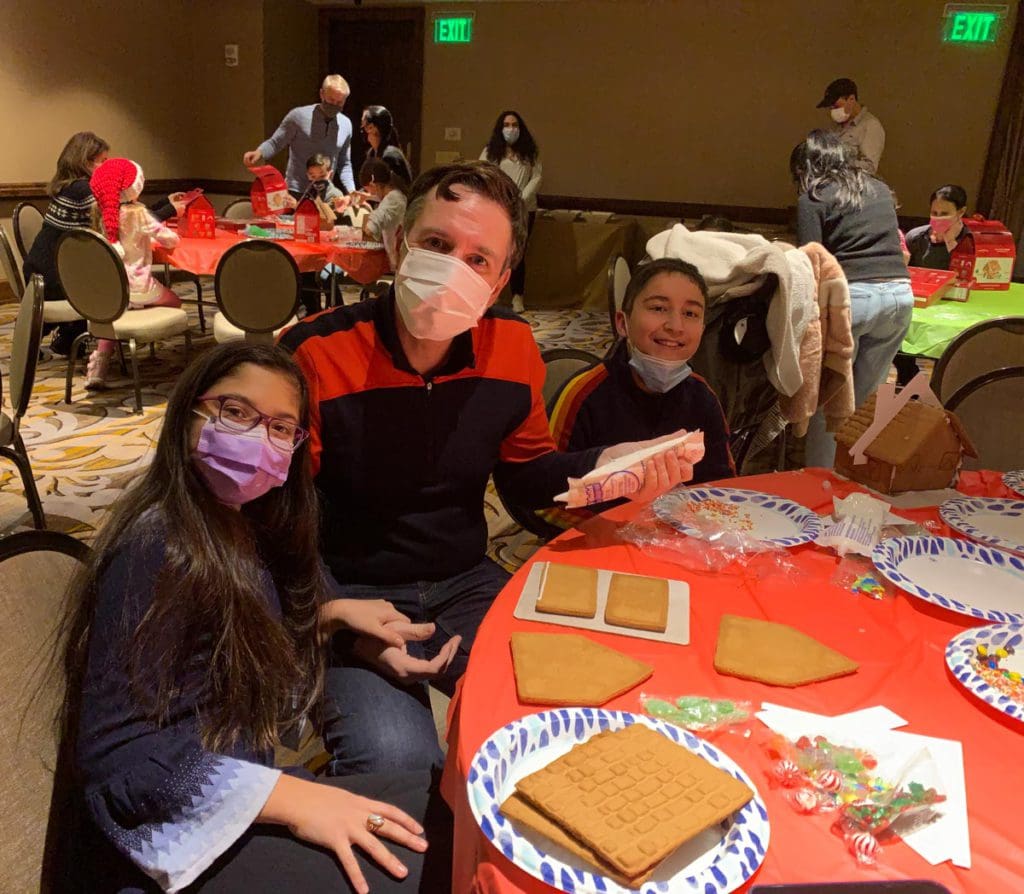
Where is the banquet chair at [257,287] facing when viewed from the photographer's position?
facing away from the viewer

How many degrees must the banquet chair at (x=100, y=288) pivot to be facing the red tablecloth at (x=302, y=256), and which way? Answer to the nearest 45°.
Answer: approximately 45° to its right

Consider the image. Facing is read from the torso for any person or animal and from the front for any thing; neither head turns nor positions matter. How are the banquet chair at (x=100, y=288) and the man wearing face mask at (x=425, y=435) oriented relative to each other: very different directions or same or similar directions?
very different directions

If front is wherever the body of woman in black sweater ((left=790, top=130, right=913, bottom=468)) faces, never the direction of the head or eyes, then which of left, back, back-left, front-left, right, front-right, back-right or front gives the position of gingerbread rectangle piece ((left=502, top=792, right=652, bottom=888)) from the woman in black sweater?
back-left

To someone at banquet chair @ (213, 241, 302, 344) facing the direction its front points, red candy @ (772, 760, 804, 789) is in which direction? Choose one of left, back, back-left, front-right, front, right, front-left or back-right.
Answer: back

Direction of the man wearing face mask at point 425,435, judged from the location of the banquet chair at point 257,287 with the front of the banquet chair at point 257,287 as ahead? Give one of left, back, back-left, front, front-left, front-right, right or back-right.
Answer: back

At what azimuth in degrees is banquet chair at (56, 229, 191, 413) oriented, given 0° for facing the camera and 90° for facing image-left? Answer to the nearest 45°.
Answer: approximately 225°

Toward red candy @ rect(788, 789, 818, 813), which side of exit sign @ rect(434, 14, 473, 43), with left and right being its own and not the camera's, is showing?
front

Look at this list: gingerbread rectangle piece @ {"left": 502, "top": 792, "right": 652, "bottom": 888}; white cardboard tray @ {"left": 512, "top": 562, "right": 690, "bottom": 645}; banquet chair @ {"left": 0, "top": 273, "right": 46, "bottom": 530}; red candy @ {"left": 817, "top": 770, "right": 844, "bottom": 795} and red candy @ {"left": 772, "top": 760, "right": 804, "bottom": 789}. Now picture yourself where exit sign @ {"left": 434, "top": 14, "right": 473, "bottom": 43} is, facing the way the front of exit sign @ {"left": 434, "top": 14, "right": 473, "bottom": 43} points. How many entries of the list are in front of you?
5

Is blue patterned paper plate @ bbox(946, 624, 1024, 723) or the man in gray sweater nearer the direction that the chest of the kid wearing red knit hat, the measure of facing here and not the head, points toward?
the man in gray sweater

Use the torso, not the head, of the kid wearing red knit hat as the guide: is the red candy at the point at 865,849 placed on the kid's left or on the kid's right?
on the kid's right

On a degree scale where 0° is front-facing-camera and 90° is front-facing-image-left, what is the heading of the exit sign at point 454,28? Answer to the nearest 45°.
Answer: approximately 0°

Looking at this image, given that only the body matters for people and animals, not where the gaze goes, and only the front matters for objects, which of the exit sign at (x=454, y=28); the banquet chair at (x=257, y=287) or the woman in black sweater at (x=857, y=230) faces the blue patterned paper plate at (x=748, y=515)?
the exit sign

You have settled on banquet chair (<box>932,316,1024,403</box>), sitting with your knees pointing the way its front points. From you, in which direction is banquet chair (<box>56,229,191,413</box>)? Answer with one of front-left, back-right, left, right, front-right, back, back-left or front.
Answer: left

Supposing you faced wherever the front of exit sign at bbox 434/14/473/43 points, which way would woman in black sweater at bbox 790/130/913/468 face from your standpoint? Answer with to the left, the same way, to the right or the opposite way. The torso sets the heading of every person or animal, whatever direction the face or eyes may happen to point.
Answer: the opposite way

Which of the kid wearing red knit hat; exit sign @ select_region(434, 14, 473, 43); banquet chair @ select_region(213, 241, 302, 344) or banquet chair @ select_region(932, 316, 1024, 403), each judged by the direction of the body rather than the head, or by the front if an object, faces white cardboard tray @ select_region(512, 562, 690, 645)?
the exit sign
